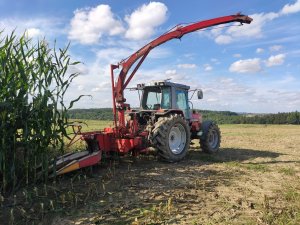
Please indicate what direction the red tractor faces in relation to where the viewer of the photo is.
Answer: facing away from the viewer and to the right of the viewer
